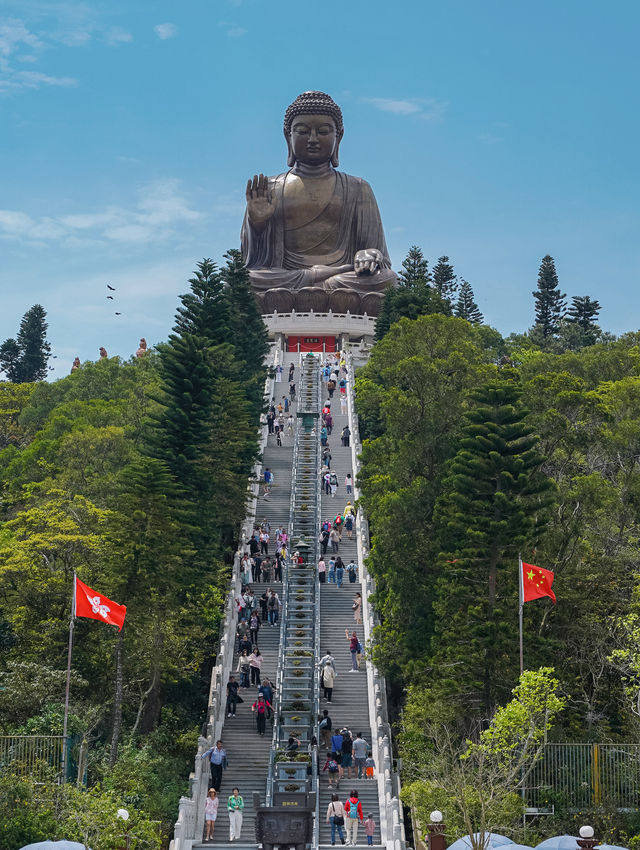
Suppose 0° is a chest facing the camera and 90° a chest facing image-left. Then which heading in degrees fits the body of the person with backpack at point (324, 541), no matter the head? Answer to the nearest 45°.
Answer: approximately 180°

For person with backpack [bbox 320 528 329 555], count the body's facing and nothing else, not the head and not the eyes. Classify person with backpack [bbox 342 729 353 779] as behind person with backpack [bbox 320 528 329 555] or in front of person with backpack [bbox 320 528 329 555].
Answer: behind

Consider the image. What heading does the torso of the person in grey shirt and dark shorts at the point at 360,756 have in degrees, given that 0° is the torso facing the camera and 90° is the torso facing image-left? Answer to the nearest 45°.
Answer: approximately 180°

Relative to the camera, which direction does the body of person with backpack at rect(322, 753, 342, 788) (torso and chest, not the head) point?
away from the camera

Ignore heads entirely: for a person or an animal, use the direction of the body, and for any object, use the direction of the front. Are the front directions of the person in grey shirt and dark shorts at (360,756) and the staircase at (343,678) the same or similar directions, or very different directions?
very different directions

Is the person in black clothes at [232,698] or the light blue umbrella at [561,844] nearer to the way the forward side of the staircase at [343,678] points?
the light blue umbrella

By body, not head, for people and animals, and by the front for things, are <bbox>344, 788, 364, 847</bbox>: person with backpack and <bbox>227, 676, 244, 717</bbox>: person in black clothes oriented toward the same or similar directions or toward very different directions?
very different directions

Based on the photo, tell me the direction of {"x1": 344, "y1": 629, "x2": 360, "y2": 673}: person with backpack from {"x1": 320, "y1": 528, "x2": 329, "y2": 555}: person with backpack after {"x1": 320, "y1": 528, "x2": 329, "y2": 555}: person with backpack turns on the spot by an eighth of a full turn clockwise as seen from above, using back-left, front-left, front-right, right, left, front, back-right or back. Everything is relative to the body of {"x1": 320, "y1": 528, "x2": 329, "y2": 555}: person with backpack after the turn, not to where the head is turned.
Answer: back-right

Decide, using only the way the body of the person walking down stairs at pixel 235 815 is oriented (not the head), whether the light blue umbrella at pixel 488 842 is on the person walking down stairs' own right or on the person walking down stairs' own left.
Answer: on the person walking down stairs' own left
